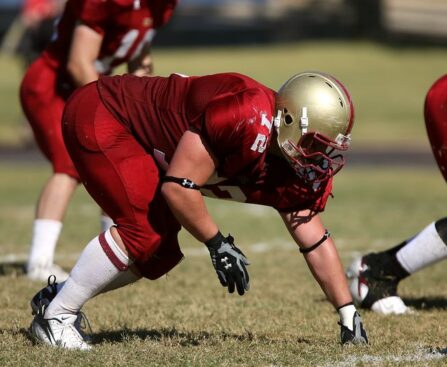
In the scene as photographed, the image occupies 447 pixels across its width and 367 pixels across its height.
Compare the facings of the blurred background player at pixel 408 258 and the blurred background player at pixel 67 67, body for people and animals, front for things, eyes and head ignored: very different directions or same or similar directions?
same or similar directions

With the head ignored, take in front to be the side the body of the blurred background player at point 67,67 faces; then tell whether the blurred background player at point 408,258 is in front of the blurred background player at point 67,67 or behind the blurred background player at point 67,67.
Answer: in front

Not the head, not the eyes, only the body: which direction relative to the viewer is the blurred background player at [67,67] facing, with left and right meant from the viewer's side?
facing the viewer and to the right of the viewer

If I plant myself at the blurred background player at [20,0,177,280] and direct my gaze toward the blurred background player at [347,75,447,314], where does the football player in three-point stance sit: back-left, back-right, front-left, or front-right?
front-right

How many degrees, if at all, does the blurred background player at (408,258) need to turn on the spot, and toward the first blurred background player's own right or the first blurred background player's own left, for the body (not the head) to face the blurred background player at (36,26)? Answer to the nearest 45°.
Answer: approximately 135° to the first blurred background player's own left

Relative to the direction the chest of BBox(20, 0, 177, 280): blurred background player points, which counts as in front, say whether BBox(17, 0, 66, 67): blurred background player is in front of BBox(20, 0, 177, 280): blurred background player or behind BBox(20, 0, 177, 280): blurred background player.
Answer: behind

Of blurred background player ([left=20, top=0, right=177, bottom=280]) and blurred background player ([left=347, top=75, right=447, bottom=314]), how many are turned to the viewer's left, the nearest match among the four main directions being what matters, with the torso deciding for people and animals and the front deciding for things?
0

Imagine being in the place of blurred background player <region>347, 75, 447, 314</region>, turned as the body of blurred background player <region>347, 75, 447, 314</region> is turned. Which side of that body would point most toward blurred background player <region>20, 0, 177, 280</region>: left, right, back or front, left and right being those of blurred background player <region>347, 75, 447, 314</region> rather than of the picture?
back

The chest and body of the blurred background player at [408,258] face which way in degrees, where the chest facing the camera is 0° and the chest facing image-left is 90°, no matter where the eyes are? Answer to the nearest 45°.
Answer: approximately 270°

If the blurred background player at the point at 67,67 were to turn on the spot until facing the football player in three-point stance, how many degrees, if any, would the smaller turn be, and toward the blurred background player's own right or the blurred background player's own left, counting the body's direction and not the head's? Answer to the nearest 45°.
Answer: approximately 45° to the blurred background player's own right

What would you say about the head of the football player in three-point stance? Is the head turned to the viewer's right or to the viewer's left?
to the viewer's right
